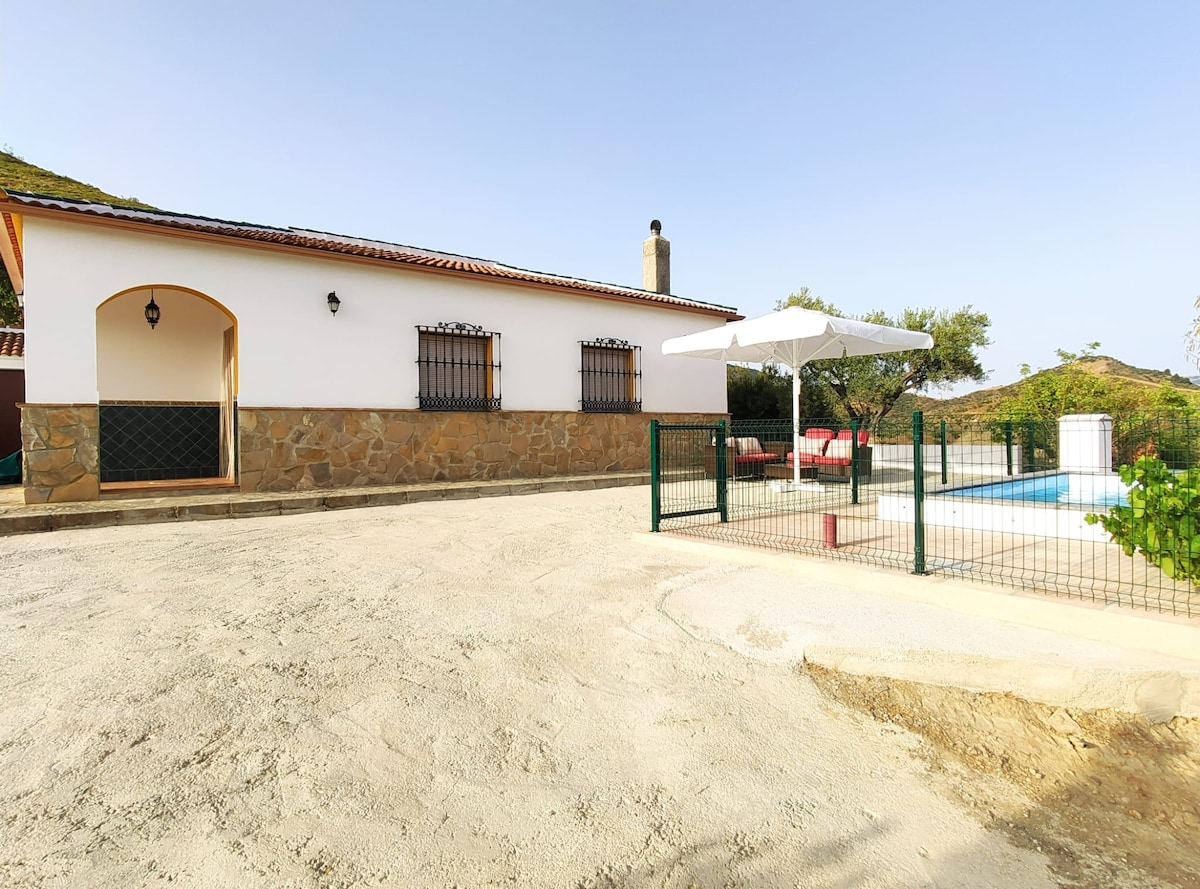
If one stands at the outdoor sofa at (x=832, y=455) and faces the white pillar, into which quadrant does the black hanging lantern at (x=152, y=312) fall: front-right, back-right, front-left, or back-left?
back-right

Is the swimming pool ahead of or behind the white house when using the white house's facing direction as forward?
ahead

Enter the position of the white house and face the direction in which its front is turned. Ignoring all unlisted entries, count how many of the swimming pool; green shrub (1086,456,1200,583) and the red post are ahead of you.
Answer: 3

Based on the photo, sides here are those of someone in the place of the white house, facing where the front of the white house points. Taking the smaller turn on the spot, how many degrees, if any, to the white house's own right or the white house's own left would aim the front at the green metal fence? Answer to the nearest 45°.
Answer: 0° — it already faces it

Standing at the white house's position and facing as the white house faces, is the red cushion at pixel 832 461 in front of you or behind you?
in front

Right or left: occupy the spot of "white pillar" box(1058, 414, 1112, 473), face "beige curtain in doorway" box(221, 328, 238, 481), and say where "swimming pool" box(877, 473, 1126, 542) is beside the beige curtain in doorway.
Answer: left

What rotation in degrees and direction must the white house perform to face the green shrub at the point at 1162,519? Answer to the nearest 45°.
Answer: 0° — it already faces it

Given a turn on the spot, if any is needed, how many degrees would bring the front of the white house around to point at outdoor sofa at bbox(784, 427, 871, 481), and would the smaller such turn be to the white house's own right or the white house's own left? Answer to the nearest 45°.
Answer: approximately 45° to the white house's own left

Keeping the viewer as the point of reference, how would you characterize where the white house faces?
facing the viewer and to the right of the viewer

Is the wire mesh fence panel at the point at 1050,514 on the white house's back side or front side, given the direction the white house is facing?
on the front side
